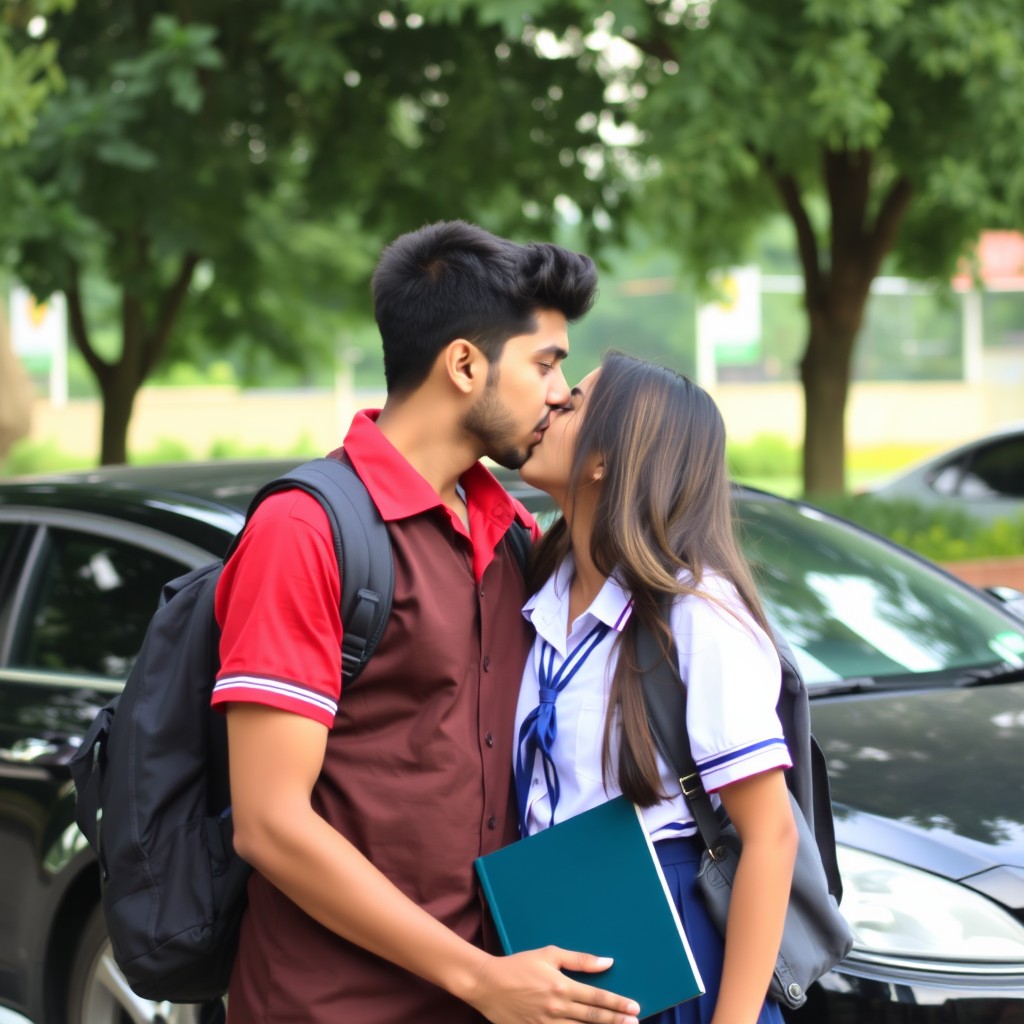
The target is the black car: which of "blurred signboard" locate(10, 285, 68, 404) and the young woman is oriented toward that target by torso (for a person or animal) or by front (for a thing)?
the blurred signboard

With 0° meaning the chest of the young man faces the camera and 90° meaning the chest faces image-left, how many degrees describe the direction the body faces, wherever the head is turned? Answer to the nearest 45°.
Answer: approximately 315°

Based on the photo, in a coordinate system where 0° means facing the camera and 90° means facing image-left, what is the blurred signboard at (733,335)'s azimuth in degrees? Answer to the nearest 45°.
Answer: approximately 0°

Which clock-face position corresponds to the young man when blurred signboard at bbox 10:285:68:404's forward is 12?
The young man is roughly at 12 o'clock from the blurred signboard.

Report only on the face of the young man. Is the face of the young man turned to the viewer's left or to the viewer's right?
to the viewer's right

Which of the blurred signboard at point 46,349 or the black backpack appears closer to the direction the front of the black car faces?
the black backpack

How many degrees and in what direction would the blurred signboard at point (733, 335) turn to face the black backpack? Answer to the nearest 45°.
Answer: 0° — it already faces it

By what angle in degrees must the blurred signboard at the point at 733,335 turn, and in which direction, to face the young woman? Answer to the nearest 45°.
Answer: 0° — it already faces them

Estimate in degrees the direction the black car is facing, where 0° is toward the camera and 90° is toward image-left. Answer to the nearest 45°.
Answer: approximately 315°

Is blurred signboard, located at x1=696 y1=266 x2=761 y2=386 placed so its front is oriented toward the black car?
yes

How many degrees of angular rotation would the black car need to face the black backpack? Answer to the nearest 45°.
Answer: approximately 90° to its right
